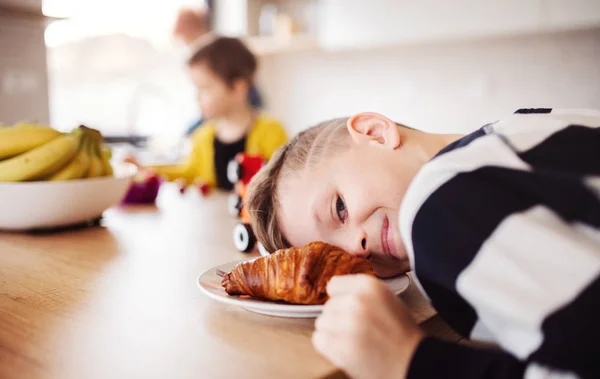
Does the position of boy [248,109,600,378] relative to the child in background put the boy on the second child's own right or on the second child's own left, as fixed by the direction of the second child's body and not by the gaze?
on the second child's own left

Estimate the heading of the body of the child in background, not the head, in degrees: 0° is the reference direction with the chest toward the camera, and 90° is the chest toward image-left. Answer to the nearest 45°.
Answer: approximately 45°

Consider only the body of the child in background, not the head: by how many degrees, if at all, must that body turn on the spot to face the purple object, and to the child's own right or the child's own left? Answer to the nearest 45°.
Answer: approximately 45° to the child's own left

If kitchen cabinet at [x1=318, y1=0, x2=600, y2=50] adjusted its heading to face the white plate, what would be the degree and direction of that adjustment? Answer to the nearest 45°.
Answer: approximately 45° to its left

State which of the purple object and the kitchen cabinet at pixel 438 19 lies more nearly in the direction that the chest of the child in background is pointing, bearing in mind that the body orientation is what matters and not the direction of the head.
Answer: the purple object

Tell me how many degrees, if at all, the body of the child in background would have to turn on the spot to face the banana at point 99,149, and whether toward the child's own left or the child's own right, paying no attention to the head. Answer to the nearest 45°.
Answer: approximately 45° to the child's own left

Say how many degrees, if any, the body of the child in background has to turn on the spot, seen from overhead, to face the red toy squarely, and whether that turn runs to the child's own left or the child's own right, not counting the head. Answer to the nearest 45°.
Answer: approximately 45° to the child's own left

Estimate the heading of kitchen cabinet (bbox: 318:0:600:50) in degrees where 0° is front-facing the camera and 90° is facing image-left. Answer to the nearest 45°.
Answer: approximately 45°

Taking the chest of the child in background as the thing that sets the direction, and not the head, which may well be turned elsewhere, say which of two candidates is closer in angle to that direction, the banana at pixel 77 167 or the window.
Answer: the banana
